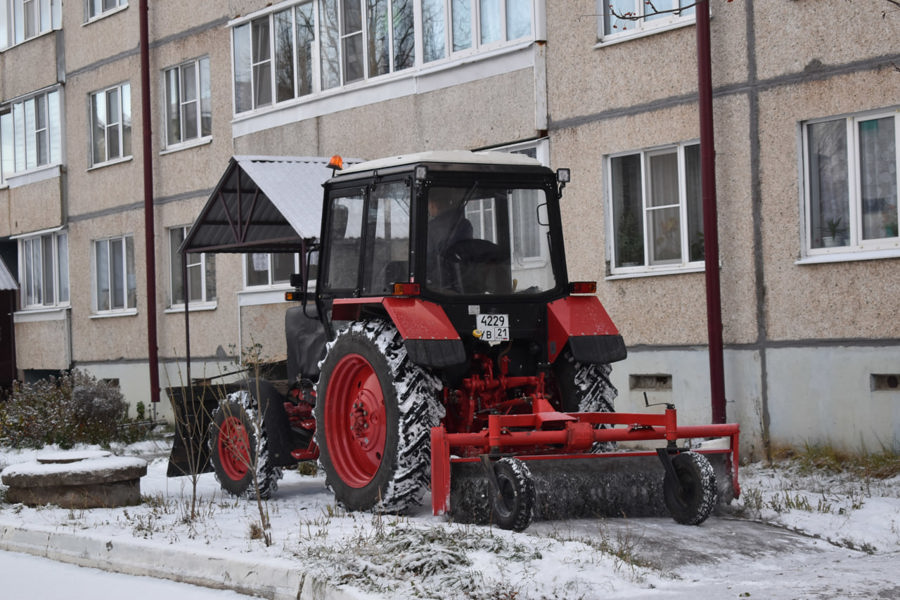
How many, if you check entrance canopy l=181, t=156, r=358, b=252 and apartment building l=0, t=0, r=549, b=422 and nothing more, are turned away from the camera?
0

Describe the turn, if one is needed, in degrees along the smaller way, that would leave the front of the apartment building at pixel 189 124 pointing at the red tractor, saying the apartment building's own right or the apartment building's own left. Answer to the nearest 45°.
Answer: approximately 45° to the apartment building's own left

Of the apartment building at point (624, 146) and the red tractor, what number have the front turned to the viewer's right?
0

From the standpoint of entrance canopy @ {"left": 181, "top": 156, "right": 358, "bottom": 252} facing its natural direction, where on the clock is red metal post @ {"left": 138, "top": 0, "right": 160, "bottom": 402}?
The red metal post is roughly at 4 o'clock from the entrance canopy.

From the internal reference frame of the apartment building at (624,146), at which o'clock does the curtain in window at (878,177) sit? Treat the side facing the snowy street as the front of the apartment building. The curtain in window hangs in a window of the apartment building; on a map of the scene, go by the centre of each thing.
The curtain in window is roughly at 9 o'clock from the apartment building.

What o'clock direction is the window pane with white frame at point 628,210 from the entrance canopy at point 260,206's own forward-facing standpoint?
The window pane with white frame is roughly at 8 o'clock from the entrance canopy.
